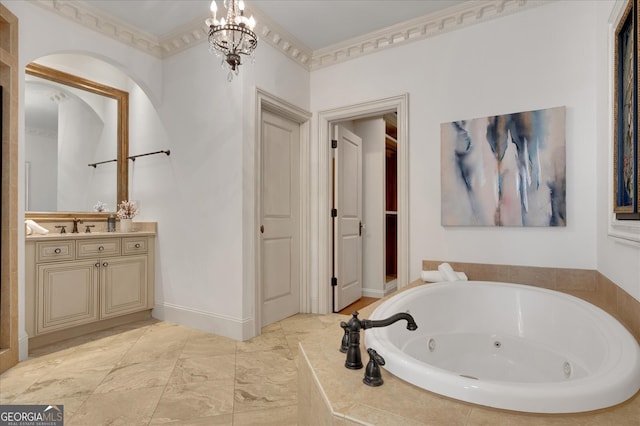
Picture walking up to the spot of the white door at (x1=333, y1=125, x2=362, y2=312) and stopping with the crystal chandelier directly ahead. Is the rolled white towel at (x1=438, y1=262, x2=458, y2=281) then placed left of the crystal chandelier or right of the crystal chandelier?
left

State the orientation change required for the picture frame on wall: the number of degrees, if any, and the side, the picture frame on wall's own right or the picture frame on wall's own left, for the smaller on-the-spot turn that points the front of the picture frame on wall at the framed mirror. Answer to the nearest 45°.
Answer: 0° — it already faces it

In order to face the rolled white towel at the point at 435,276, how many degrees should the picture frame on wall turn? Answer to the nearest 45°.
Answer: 0° — it already faces it

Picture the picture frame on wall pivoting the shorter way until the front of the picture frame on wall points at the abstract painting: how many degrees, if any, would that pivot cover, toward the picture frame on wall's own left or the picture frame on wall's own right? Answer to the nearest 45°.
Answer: approximately 45° to the picture frame on wall's own right

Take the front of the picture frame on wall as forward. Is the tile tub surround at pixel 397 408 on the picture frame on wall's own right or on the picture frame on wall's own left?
on the picture frame on wall's own left

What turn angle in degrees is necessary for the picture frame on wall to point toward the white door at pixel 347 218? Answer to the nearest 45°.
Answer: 0° — it already faces it

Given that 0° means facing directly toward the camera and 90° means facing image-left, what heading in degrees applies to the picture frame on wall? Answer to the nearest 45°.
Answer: approximately 90°
